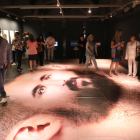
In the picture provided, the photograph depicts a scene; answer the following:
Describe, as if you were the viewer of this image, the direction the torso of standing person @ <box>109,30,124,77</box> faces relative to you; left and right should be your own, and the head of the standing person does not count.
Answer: facing the viewer and to the right of the viewer

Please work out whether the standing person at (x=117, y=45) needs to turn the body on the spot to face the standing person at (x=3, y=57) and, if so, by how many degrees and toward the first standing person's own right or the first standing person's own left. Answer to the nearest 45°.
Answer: approximately 90° to the first standing person's own right
